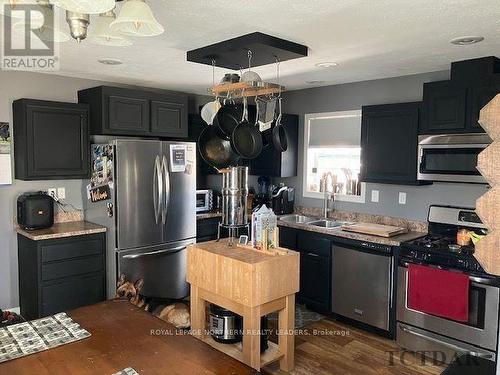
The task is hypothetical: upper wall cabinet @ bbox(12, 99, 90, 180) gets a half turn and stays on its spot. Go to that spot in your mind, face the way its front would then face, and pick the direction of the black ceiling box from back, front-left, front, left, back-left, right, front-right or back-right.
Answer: back

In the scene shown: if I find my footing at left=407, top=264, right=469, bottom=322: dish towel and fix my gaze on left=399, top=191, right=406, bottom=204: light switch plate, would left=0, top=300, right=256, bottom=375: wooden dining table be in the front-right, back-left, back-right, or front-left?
back-left

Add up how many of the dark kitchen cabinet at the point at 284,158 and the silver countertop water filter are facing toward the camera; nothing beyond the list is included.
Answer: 2

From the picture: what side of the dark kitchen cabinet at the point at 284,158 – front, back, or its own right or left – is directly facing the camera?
front

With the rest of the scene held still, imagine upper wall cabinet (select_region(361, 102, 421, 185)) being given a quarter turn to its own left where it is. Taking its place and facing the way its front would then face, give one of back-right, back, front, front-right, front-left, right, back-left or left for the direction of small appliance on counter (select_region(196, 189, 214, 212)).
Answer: back-right

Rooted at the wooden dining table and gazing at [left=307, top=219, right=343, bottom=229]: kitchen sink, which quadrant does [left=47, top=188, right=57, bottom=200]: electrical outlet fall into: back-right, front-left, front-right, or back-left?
front-left

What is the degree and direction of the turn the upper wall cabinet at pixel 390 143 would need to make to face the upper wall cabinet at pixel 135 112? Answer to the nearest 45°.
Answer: approximately 45° to its right

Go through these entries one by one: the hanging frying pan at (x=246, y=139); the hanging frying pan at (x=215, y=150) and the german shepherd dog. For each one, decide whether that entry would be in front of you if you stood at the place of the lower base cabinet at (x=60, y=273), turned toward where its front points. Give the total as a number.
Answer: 3
